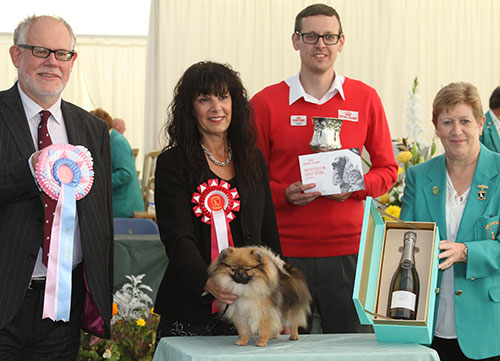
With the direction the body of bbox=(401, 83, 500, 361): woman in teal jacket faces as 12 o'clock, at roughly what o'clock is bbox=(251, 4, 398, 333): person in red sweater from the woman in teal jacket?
The person in red sweater is roughly at 4 o'clock from the woman in teal jacket.

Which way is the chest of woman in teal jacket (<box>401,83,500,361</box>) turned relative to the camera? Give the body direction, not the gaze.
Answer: toward the camera

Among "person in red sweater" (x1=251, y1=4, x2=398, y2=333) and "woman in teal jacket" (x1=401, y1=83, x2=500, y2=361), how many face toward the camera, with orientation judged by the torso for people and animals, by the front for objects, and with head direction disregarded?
2

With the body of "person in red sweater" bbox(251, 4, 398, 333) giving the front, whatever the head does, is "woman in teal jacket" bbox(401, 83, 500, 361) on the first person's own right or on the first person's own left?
on the first person's own left

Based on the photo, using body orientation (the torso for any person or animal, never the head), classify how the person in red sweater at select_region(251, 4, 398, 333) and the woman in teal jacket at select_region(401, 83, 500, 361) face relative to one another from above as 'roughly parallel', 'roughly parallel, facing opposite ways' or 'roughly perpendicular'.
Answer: roughly parallel

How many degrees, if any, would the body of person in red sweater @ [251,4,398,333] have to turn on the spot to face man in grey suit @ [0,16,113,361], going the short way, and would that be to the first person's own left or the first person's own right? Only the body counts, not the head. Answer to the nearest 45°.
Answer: approximately 45° to the first person's own right

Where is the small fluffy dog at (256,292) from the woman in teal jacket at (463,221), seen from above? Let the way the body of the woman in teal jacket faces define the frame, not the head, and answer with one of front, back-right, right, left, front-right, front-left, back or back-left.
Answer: front-right

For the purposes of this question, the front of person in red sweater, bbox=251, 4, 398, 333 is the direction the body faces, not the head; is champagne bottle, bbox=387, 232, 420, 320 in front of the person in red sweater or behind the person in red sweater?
in front

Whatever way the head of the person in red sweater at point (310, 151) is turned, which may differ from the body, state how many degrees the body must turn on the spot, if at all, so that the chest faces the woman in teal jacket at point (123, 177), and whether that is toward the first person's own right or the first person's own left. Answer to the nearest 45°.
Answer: approximately 135° to the first person's own right

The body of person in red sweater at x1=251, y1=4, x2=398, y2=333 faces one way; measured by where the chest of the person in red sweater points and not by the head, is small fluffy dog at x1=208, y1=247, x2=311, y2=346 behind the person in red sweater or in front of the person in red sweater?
in front

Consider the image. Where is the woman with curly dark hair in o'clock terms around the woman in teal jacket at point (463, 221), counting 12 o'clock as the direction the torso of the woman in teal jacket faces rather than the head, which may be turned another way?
The woman with curly dark hair is roughly at 2 o'clock from the woman in teal jacket.

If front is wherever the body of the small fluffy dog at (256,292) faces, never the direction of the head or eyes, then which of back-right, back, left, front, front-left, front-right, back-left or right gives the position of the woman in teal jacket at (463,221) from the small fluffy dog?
back

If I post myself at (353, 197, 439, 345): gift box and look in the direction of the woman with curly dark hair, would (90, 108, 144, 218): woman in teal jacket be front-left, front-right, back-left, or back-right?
front-right

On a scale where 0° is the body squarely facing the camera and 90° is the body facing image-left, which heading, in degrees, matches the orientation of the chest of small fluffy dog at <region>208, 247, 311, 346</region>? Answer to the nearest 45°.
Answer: approximately 45°

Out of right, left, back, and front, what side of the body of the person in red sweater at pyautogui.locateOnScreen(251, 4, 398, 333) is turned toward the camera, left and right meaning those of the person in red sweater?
front
